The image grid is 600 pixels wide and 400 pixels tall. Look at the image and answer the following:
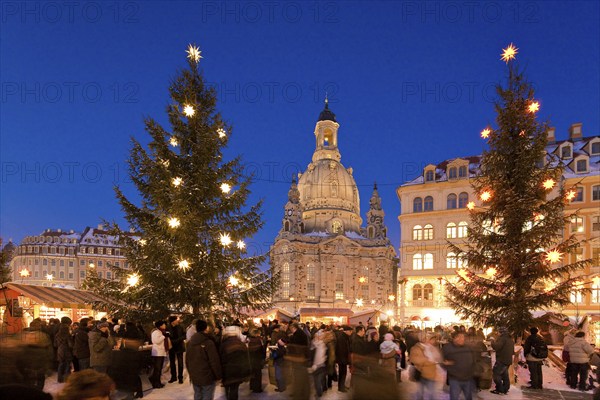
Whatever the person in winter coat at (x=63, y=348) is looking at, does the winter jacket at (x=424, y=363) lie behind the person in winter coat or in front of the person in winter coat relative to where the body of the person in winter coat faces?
behind

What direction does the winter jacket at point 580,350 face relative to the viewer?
away from the camera

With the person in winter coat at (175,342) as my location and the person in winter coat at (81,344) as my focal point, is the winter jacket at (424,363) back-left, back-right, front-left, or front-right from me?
back-left

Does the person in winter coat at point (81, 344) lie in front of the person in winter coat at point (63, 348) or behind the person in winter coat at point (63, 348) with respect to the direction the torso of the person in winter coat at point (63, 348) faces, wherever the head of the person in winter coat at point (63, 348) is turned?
in front

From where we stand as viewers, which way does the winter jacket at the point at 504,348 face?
facing away from the viewer
